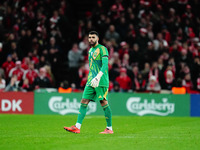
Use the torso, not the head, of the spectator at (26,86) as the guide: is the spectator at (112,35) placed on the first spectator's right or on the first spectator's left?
on the first spectator's left

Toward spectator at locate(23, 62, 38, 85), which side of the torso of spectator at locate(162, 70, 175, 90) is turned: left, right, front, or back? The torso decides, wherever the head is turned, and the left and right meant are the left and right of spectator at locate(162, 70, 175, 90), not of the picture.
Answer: right

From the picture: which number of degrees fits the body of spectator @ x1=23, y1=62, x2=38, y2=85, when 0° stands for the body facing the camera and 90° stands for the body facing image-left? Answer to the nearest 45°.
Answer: approximately 0°

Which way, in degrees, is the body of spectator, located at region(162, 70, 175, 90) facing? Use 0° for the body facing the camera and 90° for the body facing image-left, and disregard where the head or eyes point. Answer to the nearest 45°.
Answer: approximately 0°

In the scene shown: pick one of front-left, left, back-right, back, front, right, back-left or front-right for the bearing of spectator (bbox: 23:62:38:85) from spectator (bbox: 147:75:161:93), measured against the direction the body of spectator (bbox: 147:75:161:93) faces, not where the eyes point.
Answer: right

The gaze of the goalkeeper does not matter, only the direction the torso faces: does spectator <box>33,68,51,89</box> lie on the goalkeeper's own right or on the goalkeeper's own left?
on the goalkeeper's own right

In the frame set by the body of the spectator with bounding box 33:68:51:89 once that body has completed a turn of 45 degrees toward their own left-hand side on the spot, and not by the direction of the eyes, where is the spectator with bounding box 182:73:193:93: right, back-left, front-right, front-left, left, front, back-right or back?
front-left

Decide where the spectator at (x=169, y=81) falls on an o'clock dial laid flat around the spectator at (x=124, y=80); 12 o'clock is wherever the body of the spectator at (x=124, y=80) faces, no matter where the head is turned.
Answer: the spectator at (x=169, y=81) is roughly at 9 o'clock from the spectator at (x=124, y=80).
